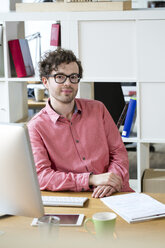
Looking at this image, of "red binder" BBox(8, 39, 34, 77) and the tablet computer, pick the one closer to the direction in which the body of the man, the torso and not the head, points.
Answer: the tablet computer

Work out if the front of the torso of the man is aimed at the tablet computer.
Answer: yes
